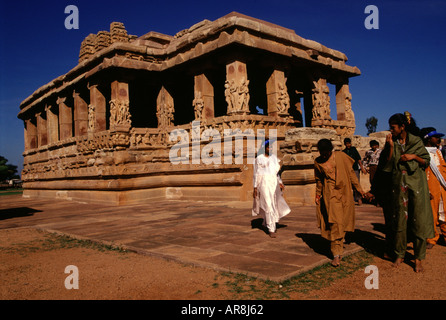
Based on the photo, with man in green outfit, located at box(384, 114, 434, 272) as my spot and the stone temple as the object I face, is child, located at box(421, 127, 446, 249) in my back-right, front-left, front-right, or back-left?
front-right

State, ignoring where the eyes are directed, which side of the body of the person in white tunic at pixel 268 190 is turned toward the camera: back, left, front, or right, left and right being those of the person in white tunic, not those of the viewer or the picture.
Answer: front

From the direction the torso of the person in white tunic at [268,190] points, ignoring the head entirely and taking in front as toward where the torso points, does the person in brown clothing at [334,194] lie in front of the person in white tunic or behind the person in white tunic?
in front

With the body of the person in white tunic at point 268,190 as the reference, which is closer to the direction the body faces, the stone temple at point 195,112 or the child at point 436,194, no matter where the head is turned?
the child

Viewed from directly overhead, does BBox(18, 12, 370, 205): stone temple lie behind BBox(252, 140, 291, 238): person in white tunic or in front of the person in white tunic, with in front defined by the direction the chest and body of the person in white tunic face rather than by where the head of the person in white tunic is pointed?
behind

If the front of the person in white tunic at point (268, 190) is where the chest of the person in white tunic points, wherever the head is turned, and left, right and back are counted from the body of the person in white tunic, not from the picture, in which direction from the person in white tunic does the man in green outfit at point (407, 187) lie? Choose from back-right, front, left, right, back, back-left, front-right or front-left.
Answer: front-left
